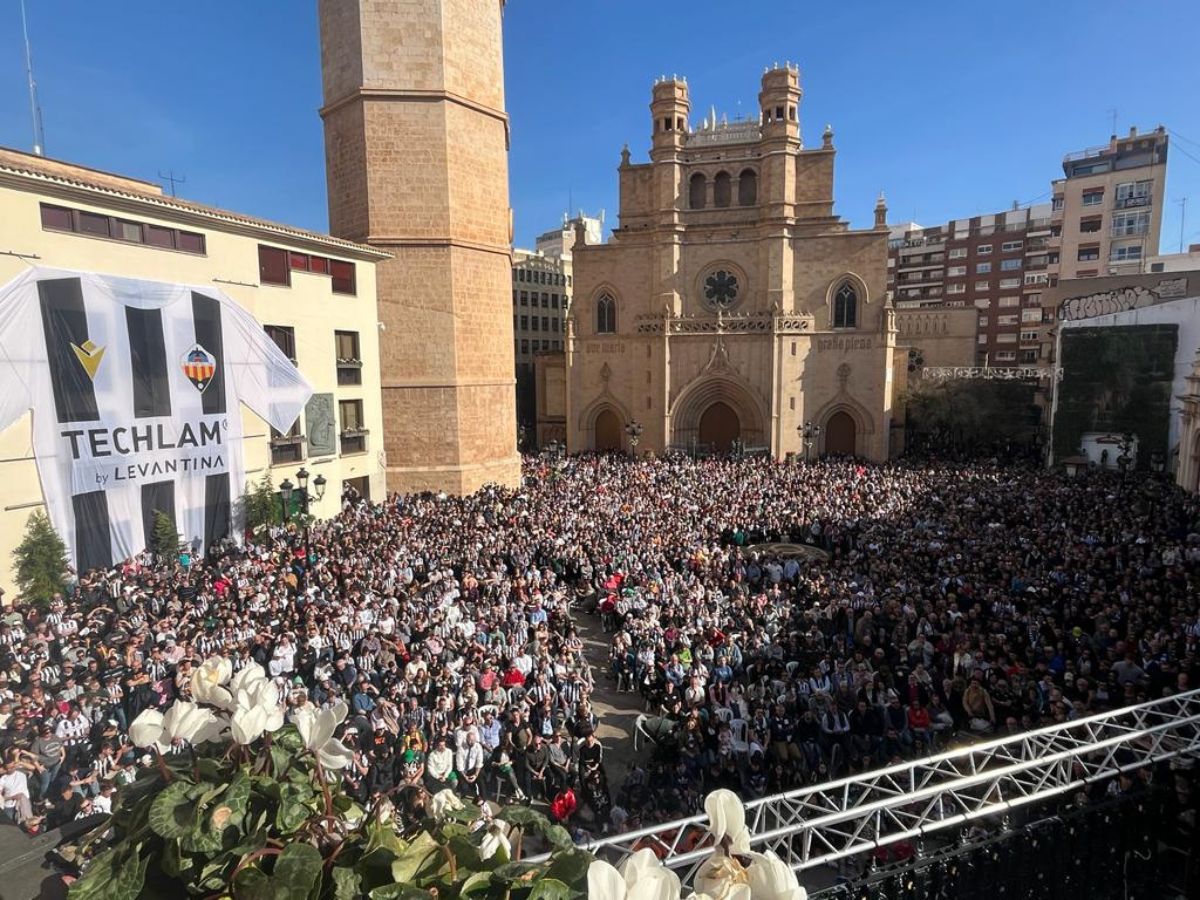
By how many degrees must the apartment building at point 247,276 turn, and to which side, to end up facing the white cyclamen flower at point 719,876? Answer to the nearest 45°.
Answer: approximately 45° to its right

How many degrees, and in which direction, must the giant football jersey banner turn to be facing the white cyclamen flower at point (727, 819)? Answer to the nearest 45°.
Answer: approximately 45° to its right

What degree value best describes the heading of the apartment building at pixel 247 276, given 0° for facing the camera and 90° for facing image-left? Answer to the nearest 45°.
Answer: approximately 315°

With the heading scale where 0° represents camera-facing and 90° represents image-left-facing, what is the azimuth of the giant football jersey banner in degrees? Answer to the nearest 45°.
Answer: approximately 315°

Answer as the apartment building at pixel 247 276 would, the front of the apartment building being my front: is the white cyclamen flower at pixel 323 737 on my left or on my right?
on my right

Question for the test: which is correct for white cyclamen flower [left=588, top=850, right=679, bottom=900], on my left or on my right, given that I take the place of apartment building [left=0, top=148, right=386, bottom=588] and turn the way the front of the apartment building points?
on my right

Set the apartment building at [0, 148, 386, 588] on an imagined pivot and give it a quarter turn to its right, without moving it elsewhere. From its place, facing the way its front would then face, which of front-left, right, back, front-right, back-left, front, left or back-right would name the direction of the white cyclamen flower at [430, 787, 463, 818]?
front-left

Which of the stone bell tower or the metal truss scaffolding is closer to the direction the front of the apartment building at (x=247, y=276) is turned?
the metal truss scaffolding

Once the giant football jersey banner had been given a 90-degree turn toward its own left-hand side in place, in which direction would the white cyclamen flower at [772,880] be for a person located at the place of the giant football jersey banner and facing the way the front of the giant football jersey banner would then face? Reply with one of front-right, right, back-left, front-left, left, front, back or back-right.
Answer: back-right
